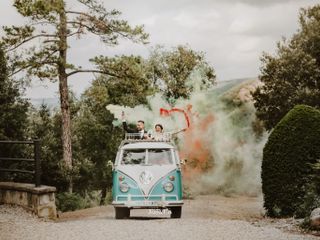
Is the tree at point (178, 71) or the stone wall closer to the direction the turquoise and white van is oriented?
the stone wall

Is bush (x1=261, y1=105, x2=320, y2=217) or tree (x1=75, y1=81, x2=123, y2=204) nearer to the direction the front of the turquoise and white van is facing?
the bush

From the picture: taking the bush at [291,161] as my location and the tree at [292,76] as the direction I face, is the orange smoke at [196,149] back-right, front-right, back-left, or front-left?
front-left

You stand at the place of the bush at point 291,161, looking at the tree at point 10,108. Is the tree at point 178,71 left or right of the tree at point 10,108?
right

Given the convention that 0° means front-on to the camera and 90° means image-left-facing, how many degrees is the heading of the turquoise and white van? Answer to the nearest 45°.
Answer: approximately 0°

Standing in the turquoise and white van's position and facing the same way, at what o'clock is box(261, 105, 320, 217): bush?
The bush is roughly at 9 o'clock from the turquoise and white van.

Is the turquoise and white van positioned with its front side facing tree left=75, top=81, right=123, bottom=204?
no

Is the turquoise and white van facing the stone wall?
no

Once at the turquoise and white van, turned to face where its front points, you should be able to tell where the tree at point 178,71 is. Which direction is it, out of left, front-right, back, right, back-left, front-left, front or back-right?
back

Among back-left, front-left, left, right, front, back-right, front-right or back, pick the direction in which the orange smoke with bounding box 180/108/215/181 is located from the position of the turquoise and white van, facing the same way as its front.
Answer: back

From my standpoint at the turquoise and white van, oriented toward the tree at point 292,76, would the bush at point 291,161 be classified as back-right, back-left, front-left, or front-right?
front-right

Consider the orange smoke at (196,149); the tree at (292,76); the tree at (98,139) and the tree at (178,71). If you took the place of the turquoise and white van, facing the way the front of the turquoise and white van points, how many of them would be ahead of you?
0

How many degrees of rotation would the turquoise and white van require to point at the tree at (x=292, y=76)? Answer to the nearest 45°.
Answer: approximately 135° to its left

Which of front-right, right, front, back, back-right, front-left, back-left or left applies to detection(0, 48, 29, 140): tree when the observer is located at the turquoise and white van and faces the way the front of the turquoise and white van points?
back-right

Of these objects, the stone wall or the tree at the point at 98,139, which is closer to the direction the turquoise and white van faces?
the stone wall
